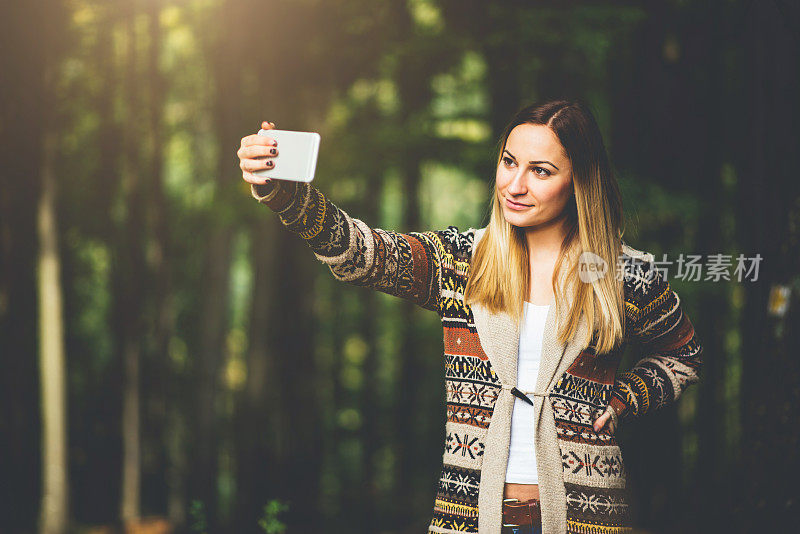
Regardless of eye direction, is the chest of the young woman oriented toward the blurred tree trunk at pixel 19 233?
no

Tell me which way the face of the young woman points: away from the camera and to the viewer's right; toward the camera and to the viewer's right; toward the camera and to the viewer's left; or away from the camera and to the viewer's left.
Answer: toward the camera and to the viewer's left

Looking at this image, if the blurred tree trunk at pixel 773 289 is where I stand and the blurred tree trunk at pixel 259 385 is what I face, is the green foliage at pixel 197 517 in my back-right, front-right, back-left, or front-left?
front-left

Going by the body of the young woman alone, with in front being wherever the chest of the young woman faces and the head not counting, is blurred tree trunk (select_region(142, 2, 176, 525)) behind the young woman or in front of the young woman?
behind

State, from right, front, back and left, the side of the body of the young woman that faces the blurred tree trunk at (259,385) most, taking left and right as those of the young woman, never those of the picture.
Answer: back

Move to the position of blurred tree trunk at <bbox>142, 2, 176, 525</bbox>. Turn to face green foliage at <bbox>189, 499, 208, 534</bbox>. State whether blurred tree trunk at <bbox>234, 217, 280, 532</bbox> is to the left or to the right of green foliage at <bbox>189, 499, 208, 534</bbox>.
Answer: left

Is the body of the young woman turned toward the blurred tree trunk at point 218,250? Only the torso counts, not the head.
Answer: no

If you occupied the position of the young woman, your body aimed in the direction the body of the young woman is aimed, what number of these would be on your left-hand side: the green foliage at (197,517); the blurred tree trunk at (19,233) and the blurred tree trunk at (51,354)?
0

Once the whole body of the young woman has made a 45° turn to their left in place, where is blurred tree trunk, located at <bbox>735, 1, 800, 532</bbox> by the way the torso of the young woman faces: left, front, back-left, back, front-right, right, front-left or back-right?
left

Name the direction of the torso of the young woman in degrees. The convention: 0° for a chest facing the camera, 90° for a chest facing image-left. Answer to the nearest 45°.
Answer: approximately 0°

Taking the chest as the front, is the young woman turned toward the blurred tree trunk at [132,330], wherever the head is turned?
no
